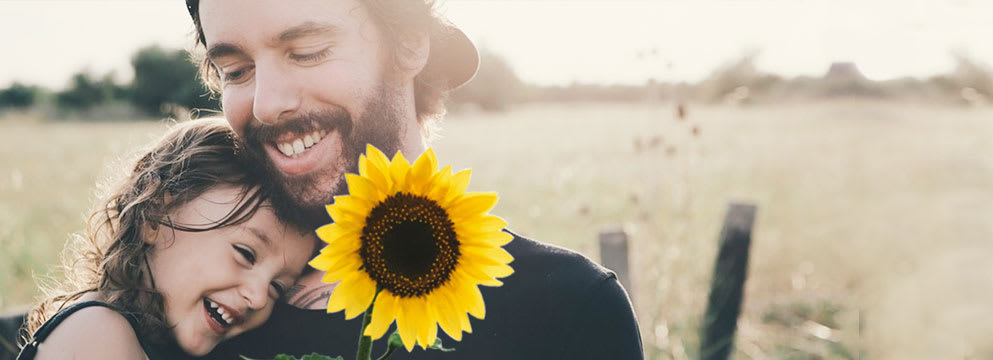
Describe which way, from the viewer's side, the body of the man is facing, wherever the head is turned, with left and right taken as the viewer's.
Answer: facing the viewer and to the left of the viewer

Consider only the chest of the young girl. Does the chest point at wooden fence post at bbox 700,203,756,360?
no

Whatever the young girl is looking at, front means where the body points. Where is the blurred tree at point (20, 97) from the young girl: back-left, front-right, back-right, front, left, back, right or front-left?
back-left

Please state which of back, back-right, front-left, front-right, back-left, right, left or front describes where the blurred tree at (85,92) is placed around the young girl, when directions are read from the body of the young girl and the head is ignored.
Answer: back-left

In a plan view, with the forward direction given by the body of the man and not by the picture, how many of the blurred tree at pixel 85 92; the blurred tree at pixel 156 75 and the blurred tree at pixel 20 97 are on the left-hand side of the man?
0

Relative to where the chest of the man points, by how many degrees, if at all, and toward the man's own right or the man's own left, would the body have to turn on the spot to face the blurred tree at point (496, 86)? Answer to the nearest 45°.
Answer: approximately 135° to the man's own right

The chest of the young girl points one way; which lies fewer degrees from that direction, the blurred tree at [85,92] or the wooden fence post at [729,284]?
the wooden fence post

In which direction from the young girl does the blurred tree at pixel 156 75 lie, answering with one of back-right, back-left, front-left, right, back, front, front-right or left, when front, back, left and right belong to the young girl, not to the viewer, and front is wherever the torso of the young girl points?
back-left

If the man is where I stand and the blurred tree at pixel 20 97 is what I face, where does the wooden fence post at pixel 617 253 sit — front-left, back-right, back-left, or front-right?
front-right

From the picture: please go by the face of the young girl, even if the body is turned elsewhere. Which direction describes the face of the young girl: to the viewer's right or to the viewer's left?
to the viewer's right

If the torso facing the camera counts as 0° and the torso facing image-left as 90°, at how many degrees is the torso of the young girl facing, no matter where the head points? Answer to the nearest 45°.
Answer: approximately 315°

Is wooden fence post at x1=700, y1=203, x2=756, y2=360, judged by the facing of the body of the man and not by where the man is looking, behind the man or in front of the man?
behind

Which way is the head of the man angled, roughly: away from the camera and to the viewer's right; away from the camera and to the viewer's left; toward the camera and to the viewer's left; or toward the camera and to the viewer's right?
toward the camera and to the viewer's left

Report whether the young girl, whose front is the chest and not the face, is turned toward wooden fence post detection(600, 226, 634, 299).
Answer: no

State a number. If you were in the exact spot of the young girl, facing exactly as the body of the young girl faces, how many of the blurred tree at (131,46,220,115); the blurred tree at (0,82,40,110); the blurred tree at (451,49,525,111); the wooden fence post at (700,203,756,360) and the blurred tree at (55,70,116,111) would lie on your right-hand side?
0

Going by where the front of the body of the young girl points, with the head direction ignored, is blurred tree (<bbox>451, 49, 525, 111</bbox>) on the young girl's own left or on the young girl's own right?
on the young girl's own left

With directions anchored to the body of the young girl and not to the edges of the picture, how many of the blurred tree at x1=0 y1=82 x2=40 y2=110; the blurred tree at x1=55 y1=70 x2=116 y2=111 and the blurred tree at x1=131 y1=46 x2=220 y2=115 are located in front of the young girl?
0

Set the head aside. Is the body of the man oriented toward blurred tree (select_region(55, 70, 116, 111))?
no

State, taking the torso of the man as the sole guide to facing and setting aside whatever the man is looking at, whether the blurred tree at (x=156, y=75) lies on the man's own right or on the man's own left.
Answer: on the man's own right
